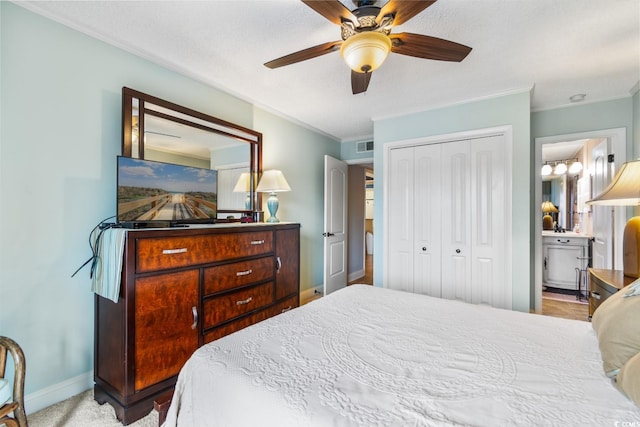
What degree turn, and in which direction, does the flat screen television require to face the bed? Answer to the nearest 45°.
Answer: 0° — it already faces it

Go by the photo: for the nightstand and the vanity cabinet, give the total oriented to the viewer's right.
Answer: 0

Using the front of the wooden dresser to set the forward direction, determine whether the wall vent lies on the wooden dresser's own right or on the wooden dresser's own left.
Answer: on the wooden dresser's own left

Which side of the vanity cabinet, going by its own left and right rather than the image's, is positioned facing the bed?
front

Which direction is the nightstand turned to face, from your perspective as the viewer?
facing the viewer and to the left of the viewer

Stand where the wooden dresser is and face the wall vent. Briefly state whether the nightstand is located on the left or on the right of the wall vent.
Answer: right

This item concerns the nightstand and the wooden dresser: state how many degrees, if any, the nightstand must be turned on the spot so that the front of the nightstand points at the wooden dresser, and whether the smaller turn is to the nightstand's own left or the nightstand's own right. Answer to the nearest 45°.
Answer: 0° — it already faces it

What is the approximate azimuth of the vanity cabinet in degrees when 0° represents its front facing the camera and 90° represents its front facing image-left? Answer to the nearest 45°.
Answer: approximately 0°

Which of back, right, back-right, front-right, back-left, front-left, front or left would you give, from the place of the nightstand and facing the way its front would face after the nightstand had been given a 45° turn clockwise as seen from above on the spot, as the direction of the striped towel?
front-left

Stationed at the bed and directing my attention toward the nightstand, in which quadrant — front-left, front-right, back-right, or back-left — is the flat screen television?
back-left

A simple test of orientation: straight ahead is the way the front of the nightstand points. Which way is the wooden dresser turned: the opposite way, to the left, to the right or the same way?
the opposite way

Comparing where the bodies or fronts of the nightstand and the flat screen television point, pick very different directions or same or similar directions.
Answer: very different directions

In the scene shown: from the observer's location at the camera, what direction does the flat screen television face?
facing the viewer and to the right of the viewer

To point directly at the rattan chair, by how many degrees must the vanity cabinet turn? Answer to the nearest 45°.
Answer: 0° — it already faces it

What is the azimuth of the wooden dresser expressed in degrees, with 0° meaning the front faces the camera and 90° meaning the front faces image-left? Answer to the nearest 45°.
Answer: approximately 315°
